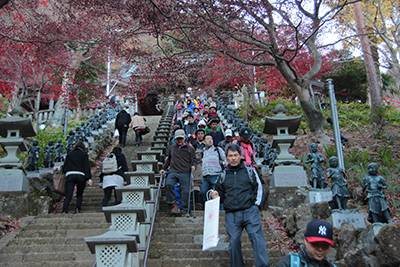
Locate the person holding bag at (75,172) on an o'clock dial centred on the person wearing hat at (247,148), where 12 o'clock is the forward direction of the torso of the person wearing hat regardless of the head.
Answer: The person holding bag is roughly at 3 o'clock from the person wearing hat.

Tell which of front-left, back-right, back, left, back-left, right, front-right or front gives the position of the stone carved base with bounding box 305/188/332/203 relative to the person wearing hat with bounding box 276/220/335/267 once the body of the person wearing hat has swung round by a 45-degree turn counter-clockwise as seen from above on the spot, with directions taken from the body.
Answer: left

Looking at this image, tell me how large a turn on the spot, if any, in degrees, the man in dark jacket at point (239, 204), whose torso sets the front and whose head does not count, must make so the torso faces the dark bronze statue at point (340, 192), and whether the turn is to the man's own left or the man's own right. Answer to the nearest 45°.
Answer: approximately 135° to the man's own left

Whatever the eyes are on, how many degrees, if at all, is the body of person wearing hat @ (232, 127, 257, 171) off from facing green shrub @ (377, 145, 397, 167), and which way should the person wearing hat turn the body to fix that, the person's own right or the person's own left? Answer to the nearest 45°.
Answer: approximately 135° to the person's own left

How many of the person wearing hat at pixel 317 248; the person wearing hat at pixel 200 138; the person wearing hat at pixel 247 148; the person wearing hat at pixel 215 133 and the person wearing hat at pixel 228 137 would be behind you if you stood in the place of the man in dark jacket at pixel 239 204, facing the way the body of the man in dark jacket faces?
4

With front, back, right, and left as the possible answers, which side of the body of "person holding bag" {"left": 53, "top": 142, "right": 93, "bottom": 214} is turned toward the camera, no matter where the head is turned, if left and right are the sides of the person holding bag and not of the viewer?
back

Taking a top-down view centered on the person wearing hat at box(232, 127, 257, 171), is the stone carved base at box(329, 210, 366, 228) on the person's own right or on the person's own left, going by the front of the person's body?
on the person's own left
